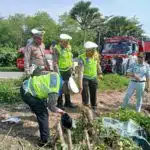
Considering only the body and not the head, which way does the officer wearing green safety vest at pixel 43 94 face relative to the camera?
to the viewer's right

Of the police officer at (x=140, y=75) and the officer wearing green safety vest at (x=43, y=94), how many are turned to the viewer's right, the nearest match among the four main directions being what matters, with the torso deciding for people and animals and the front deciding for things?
1

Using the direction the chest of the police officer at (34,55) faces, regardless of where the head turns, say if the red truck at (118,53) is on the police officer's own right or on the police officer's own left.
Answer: on the police officer's own left

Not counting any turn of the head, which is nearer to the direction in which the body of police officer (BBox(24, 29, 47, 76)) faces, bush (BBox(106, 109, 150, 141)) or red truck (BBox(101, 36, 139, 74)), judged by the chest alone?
the bush

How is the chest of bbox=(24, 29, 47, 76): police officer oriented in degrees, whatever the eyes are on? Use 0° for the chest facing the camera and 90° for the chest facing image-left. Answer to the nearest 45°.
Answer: approximately 315°
